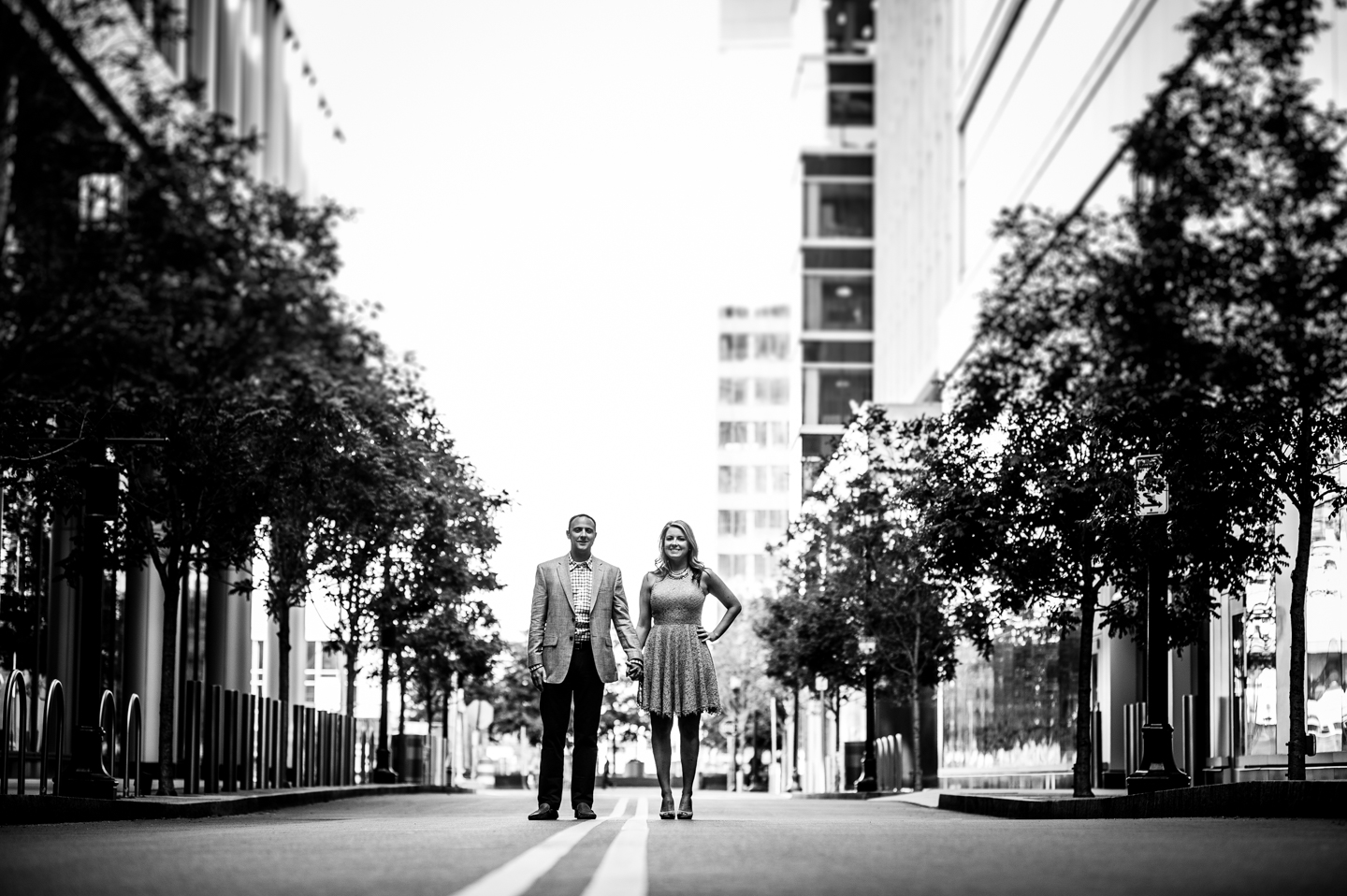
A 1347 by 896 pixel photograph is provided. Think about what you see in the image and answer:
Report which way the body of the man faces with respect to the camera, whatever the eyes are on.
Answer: toward the camera

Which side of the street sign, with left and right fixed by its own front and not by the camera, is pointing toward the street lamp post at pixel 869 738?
back

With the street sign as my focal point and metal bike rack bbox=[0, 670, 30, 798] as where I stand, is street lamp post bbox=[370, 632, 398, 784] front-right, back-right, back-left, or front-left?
front-left

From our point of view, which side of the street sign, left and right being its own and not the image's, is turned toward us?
front

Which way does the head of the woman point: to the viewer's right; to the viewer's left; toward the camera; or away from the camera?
toward the camera

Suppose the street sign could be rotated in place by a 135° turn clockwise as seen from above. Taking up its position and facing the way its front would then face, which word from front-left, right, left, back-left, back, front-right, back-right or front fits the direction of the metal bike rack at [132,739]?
front-left

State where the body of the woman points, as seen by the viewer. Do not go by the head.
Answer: toward the camera

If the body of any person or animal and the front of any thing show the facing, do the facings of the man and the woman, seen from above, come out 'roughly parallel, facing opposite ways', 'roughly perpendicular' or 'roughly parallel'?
roughly parallel

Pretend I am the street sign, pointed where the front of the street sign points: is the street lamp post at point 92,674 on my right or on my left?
on my right

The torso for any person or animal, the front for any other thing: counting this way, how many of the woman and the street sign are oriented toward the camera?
2

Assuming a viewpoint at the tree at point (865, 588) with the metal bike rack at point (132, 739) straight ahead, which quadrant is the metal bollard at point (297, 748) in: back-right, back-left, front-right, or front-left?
front-right
